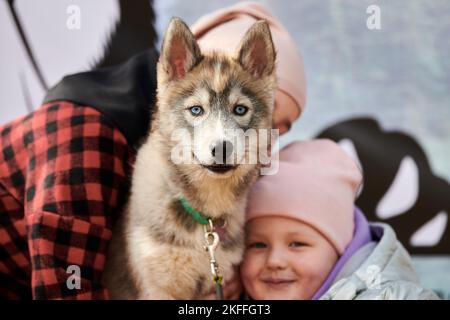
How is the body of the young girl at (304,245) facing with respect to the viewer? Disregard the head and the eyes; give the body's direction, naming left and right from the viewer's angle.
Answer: facing the viewer and to the left of the viewer
